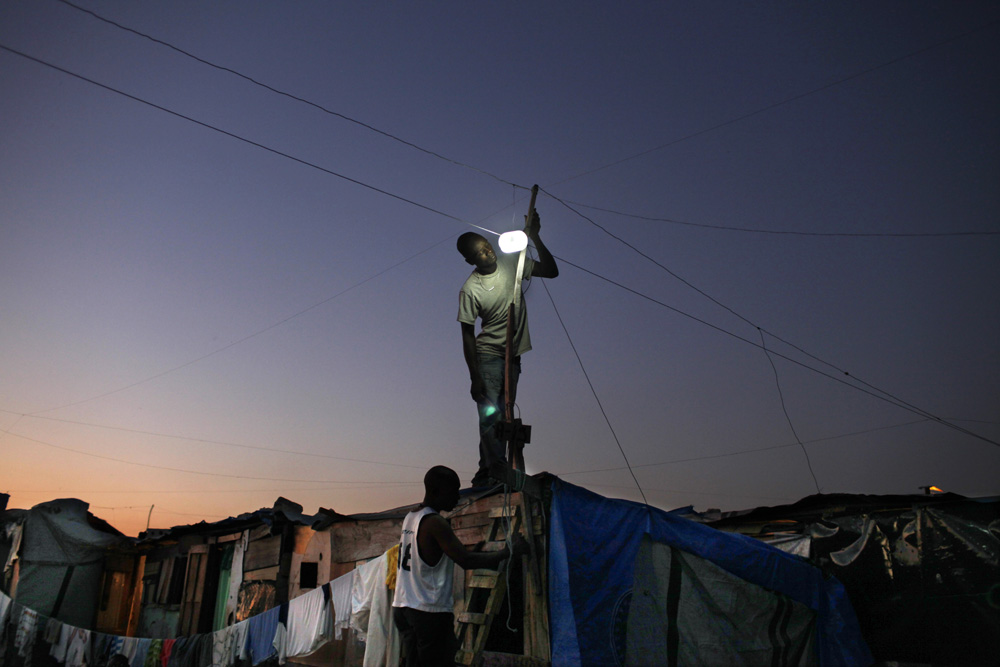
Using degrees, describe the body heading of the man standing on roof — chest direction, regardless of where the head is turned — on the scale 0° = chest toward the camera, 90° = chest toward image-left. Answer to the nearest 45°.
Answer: approximately 315°

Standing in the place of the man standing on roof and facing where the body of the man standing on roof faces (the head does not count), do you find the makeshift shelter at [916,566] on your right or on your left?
on your left

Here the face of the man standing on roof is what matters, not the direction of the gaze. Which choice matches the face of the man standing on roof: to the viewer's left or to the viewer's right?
to the viewer's right
